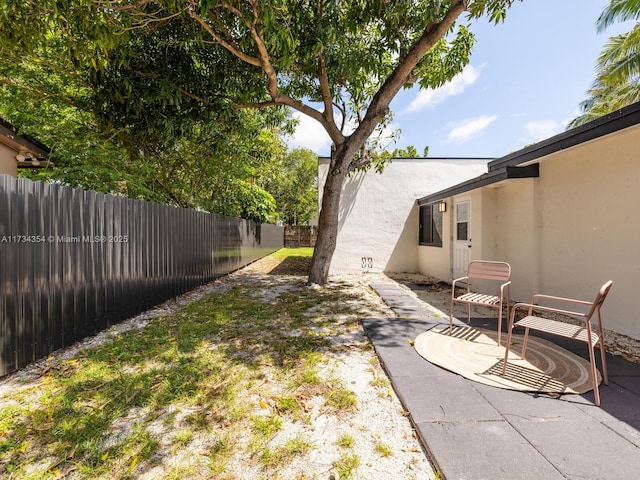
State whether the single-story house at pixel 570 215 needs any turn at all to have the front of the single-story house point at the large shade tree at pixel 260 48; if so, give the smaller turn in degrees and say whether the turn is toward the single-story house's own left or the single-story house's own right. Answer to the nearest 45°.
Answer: approximately 45° to the single-story house's own right

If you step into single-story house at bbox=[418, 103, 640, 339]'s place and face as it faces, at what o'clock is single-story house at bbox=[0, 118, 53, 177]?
single-story house at bbox=[0, 118, 53, 177] is roughly at 1 o'clock from single-story house at bbox=[418, 103, 640, 339].

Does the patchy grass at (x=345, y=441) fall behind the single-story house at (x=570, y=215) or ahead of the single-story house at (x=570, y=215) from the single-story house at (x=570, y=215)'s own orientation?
ahead

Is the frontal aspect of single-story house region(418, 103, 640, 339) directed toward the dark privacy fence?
yes

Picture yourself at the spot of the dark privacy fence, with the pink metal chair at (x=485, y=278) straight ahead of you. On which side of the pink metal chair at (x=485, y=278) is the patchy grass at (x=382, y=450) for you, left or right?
right

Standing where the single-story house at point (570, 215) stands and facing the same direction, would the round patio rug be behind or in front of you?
in front

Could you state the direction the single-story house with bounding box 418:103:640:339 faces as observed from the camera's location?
facing the viewer and to the left of the viewer

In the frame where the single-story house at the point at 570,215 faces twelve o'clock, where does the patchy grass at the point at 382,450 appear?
The patchy grass is roughly at 11 o'clock from the single-story house.
